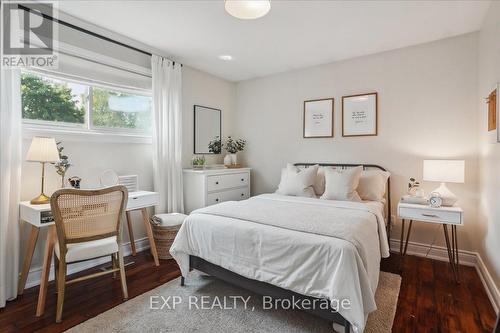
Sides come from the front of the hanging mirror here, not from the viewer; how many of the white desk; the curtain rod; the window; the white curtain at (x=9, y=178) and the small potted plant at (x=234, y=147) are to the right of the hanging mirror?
4

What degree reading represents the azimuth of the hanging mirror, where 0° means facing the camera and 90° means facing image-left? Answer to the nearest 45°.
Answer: approximately 315°

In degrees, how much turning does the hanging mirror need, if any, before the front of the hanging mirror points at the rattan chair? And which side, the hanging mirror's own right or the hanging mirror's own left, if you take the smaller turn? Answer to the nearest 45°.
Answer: approximately 90° to the hanging mirror's own right

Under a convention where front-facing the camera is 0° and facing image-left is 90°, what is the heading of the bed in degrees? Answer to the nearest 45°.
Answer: approximately 45°

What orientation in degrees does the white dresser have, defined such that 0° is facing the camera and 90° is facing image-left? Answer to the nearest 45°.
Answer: approximately 315°

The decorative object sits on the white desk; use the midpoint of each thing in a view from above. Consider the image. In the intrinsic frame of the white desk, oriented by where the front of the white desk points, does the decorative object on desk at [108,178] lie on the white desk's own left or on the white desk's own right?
on the white desk's own left

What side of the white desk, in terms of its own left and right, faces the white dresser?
left

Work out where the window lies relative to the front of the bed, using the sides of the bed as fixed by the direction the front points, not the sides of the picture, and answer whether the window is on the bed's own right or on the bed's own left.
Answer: on the bed's own right
